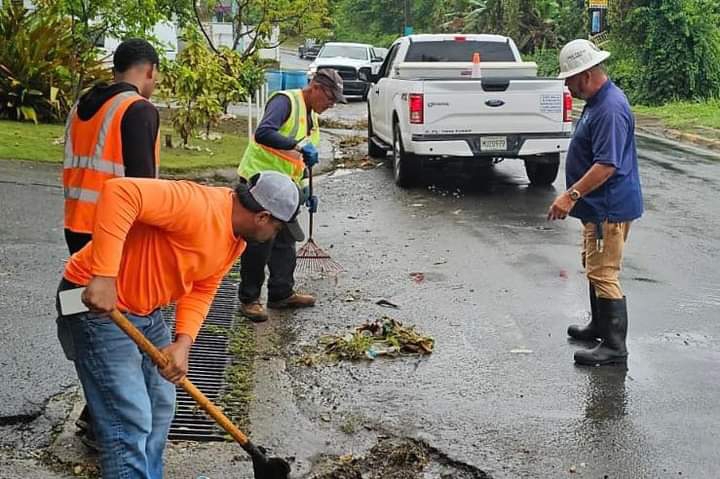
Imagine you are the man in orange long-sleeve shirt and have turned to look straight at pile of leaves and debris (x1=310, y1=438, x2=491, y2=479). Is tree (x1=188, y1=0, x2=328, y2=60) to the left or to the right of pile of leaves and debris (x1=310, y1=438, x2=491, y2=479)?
left

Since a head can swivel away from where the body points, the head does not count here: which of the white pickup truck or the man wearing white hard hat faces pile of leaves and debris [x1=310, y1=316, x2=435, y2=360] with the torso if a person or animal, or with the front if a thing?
the man wearing white hard hat

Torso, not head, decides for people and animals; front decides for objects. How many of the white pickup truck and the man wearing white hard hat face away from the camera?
1

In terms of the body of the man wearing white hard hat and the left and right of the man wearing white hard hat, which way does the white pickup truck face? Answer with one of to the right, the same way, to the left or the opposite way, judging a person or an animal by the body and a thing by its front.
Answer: to the right

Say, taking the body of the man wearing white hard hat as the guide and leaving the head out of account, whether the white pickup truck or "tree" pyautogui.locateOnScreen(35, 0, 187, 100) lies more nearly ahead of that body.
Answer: the tree

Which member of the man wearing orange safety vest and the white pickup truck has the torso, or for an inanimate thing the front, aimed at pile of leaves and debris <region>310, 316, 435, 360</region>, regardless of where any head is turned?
the man wearing orange safety vest

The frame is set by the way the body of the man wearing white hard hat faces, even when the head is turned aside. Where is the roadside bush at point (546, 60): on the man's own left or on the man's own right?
on the man's own right

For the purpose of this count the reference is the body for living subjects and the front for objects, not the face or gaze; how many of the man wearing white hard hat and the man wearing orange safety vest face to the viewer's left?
1

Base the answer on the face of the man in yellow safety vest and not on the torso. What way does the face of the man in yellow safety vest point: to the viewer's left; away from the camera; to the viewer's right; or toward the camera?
to the viewer's right

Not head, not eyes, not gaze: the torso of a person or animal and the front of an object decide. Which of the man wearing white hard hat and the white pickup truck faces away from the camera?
the white pickup truck

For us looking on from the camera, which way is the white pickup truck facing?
facing away from the viewer

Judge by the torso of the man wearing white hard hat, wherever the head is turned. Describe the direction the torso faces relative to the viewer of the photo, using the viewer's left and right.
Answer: facing to the left of the viewer

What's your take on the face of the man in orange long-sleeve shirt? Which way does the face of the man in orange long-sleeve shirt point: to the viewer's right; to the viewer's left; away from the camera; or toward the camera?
to the viewer's right
